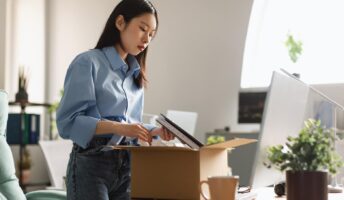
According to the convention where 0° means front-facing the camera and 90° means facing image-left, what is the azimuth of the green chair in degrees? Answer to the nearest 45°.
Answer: approximately 270°

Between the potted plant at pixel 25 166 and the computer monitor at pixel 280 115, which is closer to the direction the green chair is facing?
the computer monitor

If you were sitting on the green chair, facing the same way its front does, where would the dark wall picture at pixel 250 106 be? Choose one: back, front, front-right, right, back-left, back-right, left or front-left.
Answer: front-left

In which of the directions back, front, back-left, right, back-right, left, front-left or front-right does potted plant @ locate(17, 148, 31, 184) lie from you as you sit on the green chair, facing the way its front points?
left

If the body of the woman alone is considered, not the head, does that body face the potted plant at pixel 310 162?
yes

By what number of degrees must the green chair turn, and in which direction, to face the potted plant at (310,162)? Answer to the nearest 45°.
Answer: approximately 45° to its right

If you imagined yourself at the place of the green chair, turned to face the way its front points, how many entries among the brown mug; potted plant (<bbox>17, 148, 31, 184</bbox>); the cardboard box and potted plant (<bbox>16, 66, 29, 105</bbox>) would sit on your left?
2

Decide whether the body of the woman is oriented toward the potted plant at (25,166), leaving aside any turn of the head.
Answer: no

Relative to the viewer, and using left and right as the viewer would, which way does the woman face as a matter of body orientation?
facing the viewer and to the right of the viewer

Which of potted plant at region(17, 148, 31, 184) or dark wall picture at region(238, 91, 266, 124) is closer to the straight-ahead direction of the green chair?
the dark wall picture

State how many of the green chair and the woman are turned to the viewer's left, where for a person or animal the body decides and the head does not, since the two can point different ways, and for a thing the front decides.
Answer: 0

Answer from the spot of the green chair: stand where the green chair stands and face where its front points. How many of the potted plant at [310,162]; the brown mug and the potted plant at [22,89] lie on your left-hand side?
1
